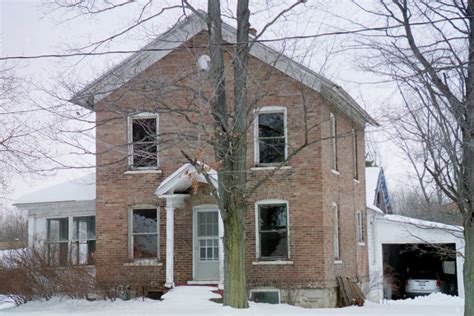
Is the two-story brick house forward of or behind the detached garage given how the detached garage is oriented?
forward

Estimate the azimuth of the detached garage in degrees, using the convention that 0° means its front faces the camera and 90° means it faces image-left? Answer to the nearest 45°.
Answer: approximately 0°

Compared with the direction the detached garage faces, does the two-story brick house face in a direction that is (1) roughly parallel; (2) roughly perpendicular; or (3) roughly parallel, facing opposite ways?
roughly parallel

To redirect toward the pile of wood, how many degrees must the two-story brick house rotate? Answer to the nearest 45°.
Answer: approximately 90° to its left

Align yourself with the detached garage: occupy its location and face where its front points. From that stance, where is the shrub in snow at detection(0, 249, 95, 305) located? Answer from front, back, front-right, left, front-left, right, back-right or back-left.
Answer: front-right

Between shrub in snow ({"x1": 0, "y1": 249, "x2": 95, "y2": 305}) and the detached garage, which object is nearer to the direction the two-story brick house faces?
the shrub in snow

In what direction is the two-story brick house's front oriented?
toward the camera

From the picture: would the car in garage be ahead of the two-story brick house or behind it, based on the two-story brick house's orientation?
behind

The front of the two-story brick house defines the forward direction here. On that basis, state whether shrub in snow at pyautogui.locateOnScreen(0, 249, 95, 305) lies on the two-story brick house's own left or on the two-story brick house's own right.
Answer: on the two-story brick house's own right

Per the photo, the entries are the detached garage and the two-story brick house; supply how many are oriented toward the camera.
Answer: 2

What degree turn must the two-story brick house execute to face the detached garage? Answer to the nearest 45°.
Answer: approximately 135° to its left

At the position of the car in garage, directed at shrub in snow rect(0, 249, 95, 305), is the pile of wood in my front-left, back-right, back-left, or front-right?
front-left

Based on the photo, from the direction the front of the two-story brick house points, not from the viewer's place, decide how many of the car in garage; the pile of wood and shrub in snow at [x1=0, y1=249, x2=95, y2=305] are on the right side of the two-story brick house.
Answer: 1
